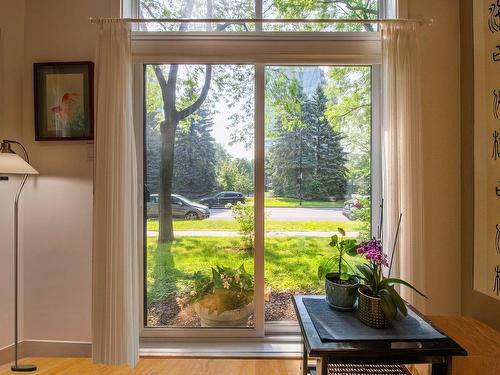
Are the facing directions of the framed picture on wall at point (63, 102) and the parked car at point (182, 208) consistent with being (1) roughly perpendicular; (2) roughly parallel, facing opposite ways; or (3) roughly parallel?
roughly perpendicular

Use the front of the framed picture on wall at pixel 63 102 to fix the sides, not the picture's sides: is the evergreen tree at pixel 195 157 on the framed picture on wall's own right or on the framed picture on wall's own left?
on the framed picture on wall's own left

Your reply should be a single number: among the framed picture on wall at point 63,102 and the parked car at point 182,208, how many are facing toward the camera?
1

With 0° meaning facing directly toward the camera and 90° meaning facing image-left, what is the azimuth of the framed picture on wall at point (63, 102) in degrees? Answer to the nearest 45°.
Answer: approximately 0°
